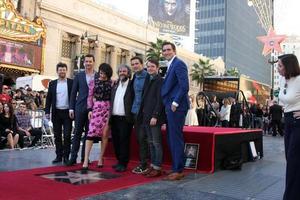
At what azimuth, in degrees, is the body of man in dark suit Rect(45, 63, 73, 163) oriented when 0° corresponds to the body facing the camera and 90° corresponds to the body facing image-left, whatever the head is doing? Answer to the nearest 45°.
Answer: approximately 0°

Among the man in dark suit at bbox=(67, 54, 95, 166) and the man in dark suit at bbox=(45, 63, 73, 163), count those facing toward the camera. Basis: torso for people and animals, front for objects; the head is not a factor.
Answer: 2

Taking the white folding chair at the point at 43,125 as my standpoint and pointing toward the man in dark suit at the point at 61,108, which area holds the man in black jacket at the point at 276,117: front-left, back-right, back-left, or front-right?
back-left

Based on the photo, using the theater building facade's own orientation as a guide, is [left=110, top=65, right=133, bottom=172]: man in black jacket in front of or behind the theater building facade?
in front

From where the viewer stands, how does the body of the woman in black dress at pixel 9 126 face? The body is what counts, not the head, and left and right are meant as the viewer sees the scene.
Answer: facing the viewer and to the right of the viewer

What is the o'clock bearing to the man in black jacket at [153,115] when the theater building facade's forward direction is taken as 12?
The man in black jacket is roughly at 1 o'clock from the theater building facade.

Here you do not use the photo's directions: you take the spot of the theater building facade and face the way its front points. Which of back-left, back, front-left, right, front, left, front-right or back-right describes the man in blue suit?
front-right

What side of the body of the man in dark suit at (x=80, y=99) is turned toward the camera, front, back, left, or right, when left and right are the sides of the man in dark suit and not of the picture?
front

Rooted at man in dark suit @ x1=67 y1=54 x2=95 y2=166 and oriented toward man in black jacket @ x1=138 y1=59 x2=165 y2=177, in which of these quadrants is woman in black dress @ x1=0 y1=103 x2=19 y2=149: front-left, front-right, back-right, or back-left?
back-left

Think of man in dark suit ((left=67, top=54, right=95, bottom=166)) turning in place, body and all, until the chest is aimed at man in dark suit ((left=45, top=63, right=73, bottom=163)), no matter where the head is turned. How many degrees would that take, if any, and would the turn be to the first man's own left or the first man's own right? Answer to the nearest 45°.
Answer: approximately 135° to the first man's own right

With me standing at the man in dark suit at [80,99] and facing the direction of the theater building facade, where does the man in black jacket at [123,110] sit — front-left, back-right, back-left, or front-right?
back-right
